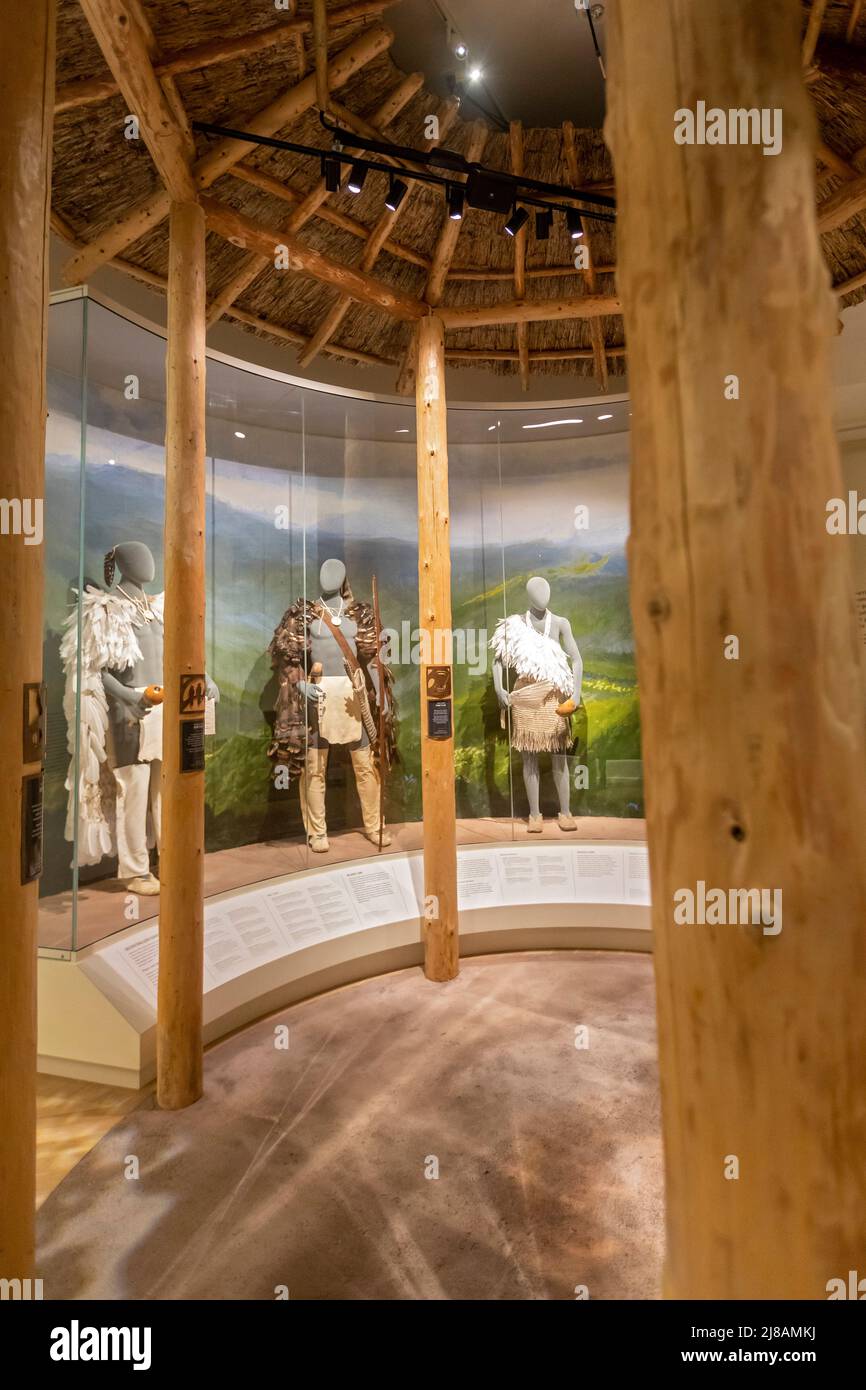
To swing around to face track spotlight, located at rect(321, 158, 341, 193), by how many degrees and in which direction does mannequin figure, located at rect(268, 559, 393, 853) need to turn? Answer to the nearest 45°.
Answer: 0° — it already faces it

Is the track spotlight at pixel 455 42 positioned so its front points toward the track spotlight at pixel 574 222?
no

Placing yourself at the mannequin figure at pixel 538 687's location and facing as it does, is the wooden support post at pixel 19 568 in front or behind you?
in front

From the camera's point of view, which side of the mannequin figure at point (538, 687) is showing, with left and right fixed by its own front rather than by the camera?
front

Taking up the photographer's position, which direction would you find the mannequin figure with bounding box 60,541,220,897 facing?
facing the viewer and to the right of the viewer

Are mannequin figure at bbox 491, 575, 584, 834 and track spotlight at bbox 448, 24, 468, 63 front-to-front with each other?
no

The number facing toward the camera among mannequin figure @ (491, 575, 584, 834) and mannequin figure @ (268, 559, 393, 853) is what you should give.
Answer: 2

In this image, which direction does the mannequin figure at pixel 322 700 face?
toward the camera

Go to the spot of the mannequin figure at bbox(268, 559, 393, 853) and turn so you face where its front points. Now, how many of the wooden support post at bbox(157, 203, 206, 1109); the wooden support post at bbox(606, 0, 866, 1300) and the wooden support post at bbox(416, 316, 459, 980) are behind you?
0

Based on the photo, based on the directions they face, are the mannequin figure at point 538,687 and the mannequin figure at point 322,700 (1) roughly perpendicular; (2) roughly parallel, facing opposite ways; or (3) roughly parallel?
roughly parallel
